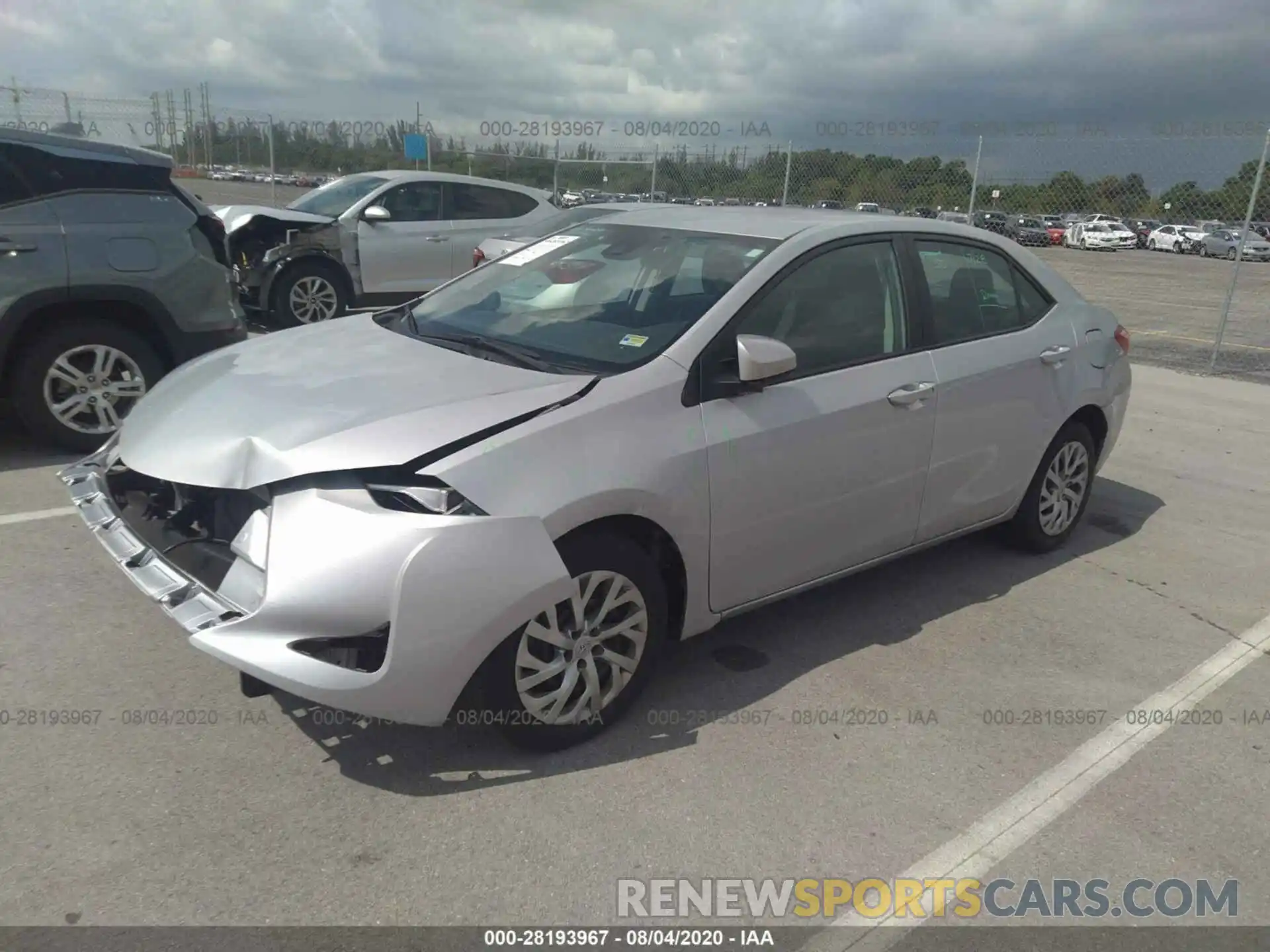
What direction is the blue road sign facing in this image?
toward the camera

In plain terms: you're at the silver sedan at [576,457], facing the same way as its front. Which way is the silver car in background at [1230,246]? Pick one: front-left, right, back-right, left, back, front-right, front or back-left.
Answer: back

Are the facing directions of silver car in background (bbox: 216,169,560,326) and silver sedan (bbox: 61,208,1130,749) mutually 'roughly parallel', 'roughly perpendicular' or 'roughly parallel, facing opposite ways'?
roughly parallel

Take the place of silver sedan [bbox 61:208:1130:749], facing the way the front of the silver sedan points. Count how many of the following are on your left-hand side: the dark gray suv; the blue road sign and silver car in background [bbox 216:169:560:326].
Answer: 0

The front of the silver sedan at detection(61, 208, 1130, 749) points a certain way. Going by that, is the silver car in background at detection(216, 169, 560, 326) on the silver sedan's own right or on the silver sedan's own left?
on the silver sedan's own right

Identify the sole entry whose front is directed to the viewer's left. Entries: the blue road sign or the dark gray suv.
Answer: the dark gray suv

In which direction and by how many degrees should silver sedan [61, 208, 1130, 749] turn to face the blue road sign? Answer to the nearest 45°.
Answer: approximately 135° to its right

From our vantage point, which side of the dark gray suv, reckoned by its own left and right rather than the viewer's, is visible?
left

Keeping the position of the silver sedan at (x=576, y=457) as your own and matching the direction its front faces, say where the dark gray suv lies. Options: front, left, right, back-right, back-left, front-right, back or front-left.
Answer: right

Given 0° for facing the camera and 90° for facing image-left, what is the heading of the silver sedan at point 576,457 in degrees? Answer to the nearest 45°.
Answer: approximately 45°

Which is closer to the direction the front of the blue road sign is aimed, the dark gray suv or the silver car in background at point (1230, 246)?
the dark gray suv
